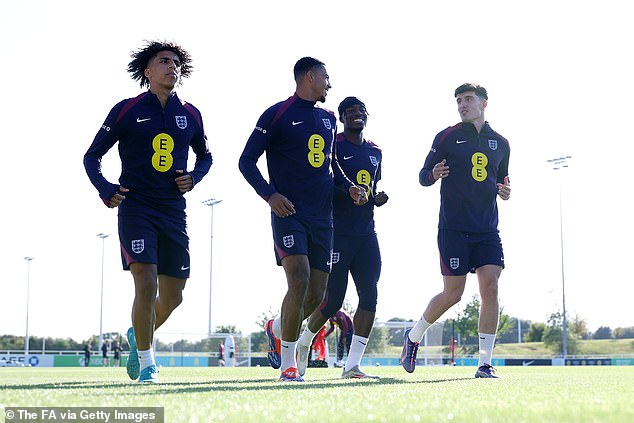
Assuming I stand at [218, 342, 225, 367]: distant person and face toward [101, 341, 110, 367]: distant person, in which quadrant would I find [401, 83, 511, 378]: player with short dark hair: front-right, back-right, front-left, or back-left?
back-left

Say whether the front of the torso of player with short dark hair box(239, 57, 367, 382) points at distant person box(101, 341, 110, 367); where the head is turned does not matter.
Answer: no

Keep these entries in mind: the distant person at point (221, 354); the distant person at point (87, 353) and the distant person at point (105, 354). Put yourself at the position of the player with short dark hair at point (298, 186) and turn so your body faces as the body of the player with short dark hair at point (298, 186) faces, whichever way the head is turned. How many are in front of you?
0

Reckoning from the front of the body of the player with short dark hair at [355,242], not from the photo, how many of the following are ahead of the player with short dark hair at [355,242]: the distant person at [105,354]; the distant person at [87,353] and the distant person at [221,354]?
0

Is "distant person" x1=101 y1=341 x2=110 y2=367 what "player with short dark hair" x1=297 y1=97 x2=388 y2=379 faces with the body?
no

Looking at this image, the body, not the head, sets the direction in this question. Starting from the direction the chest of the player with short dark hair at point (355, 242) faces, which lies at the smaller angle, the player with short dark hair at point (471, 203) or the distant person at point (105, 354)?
the player with short dark hair

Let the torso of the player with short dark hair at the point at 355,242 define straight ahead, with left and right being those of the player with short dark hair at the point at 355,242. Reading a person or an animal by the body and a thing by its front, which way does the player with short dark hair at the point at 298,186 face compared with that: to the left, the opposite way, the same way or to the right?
the same way

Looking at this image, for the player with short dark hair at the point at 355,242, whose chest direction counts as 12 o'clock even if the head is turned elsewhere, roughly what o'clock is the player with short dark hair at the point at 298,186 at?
the player with short dark hair at the point at 298,186 is roughly at 2 o'clock from the player with short dark hair at the point at 355,242.

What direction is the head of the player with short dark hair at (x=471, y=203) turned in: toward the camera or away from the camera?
toward the camera

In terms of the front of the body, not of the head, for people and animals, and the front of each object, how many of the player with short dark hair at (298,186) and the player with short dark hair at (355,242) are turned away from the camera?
0

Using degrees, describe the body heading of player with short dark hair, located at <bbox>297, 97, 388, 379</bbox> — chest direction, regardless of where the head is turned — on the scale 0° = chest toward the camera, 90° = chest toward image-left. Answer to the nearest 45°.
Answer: approximately 315°

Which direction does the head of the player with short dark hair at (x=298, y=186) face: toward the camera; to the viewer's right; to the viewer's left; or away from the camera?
to the viewer's right

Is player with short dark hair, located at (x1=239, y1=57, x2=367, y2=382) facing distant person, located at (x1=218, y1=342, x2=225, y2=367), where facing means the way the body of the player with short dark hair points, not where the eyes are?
no

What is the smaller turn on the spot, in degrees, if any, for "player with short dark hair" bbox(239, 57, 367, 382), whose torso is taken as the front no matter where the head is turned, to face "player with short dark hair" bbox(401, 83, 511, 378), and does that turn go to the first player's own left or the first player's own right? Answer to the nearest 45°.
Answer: approximately 90° to the first player's own left

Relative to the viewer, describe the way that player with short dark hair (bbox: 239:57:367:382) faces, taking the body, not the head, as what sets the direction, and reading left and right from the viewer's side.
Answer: facing the viewer and to the right of the viewer

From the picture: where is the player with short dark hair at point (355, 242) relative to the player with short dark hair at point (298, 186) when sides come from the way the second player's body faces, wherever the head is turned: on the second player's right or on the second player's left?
on the second player's left

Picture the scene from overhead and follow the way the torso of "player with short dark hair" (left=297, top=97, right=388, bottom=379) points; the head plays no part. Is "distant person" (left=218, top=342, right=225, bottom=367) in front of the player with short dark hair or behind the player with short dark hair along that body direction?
behind

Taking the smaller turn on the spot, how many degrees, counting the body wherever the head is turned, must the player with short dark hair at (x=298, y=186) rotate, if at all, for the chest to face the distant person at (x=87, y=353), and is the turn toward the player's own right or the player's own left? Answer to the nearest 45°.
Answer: approximately 135° to the player's own left
